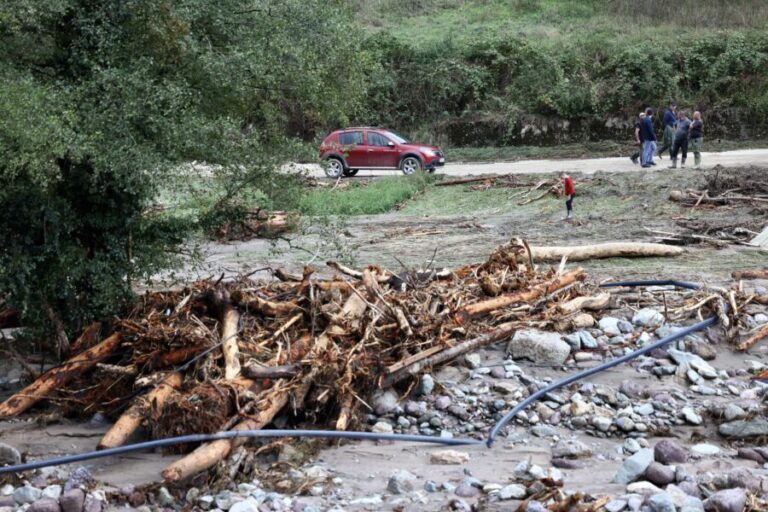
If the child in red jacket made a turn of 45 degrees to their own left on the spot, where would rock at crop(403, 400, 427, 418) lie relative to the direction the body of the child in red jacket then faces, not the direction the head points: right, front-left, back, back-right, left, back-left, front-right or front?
front-left

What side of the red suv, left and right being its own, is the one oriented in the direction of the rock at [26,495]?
right

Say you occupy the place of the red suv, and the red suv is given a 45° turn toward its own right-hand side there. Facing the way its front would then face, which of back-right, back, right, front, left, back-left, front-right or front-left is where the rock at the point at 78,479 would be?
front-right

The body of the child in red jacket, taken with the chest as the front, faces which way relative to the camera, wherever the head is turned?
to the viewer's left

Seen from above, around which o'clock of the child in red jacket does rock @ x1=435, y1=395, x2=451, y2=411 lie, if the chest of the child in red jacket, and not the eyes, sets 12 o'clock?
The rock is roughly at 9 o'clock from the child in red jacket.

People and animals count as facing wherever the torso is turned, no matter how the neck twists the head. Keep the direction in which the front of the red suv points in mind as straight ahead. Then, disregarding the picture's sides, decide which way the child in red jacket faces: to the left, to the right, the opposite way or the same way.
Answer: the opposite way

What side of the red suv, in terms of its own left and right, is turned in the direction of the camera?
right

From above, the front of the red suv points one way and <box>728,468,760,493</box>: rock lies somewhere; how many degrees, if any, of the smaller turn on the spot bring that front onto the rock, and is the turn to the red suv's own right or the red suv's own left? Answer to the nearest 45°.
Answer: approximately 90° to the red suv's own right
